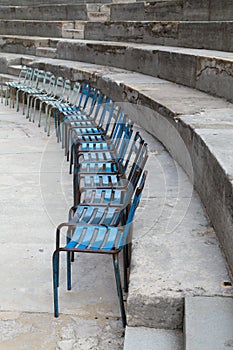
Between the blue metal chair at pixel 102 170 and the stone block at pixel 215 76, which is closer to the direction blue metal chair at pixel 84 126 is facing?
the blue metal chair

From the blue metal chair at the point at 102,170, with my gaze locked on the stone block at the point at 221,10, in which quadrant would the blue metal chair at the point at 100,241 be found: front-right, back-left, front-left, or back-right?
back-right

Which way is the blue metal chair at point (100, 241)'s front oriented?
to the viewer's left

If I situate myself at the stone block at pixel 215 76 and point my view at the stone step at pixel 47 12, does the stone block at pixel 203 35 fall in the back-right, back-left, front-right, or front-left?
front-right

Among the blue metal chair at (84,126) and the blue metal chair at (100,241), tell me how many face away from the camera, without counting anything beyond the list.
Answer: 0

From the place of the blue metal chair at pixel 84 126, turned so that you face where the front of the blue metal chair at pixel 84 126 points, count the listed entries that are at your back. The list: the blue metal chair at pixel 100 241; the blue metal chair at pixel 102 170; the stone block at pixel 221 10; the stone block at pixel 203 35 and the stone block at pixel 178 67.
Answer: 3

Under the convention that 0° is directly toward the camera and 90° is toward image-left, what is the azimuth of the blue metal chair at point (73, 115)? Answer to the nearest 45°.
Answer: approximately 45°

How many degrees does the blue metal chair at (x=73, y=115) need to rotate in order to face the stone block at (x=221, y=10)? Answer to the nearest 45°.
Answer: approximately 180°

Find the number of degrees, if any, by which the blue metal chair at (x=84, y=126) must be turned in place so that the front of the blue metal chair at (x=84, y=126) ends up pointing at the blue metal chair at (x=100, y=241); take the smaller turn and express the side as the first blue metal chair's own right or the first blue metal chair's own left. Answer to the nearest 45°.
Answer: approximately 45° to the first blue metal chair's own left

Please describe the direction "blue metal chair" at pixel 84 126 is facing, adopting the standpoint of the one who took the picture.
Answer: facing the viewer and to the left of the viewer

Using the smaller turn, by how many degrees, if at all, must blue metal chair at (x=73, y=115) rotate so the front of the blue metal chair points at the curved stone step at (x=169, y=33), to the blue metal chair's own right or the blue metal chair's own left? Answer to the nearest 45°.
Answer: approximately 180°

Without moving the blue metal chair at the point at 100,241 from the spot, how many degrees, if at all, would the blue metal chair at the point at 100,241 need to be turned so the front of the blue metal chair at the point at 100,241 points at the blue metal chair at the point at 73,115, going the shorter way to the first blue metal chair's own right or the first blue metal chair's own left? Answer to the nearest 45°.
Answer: approximately 90° to the first blue metal chair's own right

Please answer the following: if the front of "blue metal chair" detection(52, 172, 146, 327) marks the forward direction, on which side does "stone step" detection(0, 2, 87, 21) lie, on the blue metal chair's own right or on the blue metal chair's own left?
on the blue metal chair's own right

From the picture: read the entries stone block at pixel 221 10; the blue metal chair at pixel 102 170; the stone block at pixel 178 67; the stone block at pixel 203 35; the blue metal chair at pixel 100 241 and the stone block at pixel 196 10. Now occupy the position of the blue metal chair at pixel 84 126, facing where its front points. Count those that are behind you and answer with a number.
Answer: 4
